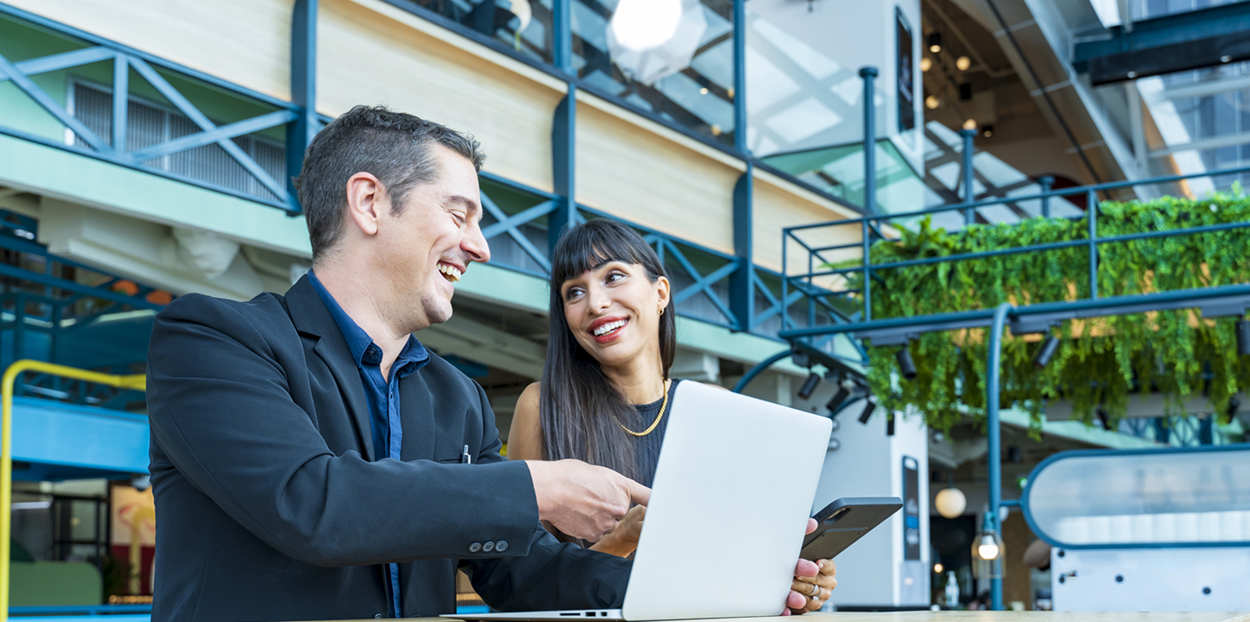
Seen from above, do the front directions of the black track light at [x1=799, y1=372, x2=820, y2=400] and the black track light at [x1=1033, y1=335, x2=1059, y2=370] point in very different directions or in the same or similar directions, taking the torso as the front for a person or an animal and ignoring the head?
same or similar directions

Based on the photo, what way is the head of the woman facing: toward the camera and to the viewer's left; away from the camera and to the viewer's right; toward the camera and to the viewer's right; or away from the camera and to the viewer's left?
toward the camera and to the viewer's left

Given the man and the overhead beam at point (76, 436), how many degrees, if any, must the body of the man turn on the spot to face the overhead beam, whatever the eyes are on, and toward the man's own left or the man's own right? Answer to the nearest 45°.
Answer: approximately 135° to the man's own left

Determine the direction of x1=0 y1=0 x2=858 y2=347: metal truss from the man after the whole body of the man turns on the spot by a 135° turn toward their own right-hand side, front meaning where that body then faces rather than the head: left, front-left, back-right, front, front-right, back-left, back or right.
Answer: right

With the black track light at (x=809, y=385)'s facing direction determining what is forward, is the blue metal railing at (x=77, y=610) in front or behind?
in front
